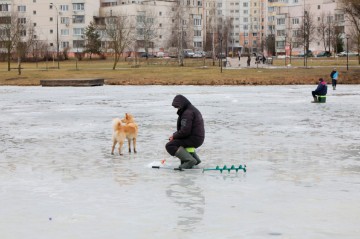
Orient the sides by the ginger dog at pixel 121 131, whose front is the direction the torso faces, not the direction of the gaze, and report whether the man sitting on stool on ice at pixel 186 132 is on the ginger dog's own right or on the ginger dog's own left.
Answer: on the ginger dog's own right

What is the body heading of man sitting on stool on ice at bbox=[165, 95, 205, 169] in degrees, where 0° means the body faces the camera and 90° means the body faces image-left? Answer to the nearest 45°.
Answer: approximately 90°

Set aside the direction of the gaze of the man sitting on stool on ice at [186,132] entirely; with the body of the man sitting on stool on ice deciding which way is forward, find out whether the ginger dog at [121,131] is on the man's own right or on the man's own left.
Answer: on the man's own right

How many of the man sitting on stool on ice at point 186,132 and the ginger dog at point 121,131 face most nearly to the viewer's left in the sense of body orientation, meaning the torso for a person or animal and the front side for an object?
1
